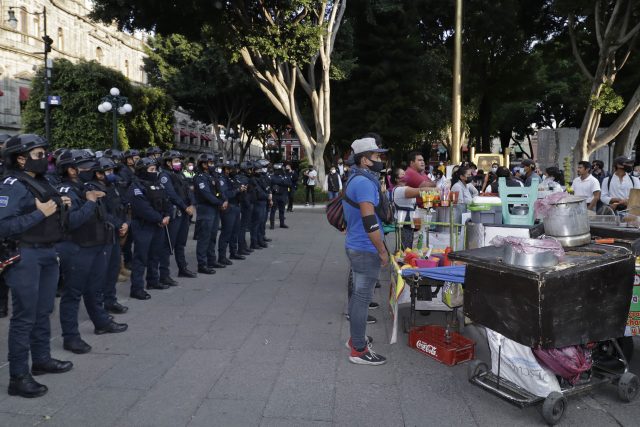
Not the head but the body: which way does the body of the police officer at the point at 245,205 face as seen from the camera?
to the viewer's right

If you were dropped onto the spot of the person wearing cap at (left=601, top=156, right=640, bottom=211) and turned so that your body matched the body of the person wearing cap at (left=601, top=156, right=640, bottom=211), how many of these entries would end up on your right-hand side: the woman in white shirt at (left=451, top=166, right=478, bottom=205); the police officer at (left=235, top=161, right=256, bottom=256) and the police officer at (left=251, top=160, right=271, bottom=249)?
3

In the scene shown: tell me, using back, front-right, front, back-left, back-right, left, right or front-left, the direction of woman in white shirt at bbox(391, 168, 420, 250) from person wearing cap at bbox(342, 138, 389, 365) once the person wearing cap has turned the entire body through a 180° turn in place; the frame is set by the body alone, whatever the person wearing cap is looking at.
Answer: right

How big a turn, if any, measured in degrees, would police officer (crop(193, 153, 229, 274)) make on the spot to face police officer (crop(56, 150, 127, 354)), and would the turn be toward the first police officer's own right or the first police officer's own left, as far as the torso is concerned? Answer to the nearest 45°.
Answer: approximately 90° to the first police officer's own right

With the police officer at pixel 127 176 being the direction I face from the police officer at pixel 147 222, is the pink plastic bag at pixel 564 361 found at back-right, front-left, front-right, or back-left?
back-right

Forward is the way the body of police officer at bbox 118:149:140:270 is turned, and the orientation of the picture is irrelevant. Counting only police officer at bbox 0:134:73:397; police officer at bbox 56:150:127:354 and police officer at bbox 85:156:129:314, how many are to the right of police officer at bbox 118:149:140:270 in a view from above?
3

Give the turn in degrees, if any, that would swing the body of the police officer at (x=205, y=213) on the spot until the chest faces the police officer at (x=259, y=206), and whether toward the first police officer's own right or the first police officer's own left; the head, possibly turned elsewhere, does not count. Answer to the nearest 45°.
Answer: approximately 45° to the first police officer's own left

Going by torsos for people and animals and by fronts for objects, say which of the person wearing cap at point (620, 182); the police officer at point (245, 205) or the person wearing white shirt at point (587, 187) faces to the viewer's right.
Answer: the police officer

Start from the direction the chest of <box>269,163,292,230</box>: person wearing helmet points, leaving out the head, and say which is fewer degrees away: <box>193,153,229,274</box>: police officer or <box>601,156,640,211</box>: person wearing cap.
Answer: the person wearing cap

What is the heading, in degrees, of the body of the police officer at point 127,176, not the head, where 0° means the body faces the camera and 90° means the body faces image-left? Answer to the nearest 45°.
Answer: approximately 270°
